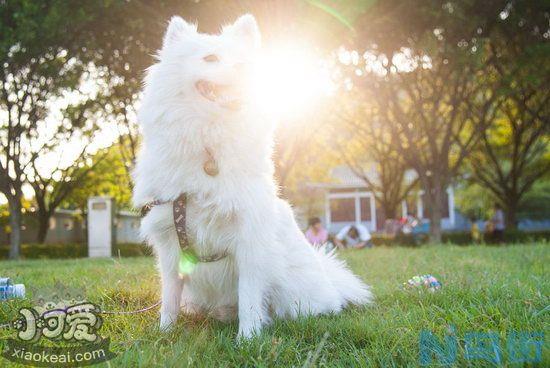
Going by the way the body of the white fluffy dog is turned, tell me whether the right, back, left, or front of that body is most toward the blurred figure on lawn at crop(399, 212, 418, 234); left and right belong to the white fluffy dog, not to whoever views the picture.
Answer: back

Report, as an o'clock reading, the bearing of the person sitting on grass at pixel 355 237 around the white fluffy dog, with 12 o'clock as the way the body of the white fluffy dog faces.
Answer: The person sitting on grass is roughly at 5 o'clock from the white fluffy dog.

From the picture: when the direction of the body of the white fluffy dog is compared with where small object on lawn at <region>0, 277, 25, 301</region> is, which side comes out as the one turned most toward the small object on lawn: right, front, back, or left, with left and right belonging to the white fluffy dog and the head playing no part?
right

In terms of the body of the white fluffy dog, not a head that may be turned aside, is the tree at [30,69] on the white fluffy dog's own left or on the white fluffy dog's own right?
on the white fluffy dog's own right

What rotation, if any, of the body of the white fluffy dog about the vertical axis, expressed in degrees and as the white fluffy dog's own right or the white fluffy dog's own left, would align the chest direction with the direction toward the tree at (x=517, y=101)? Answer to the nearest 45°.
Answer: approximately 180°

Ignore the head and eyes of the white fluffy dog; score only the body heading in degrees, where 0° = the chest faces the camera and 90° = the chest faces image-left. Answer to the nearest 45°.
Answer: approximately 45°

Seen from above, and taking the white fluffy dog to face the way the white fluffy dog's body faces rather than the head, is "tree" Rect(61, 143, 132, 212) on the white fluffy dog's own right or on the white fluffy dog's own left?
on the white fluffy dog's own right

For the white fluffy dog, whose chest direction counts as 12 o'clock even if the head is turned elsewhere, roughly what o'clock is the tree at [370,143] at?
The tree is roughly at 5 o'clock from the white fluffy dog.

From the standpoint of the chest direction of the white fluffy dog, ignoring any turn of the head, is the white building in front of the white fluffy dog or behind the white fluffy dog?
behind

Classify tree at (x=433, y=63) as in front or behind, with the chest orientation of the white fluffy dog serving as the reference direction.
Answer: behind

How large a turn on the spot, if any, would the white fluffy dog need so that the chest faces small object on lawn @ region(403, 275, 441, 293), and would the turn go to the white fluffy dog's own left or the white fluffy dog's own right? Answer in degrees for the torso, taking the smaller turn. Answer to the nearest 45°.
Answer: approximately 180°
